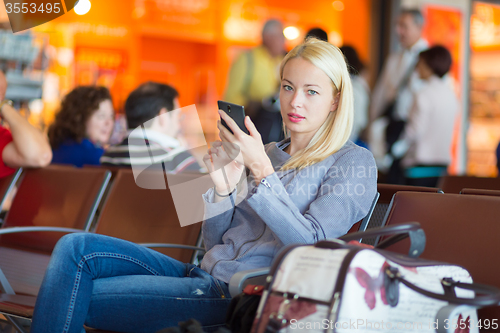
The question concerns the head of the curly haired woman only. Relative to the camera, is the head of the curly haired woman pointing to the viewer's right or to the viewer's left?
to the viewer's right

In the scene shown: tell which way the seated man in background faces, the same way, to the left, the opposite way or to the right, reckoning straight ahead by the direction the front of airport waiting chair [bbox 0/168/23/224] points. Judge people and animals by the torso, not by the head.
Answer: the opposite way

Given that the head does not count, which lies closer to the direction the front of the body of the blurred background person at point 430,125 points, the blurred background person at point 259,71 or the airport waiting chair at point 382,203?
the blurred background person

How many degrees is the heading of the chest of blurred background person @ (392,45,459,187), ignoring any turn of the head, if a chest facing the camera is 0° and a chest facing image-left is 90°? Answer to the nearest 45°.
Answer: approximately 135°

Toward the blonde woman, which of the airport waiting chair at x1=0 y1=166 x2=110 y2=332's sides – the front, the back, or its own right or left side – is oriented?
left

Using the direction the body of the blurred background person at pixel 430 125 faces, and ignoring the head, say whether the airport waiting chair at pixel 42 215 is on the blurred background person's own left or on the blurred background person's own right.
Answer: on the blurred background person's own left

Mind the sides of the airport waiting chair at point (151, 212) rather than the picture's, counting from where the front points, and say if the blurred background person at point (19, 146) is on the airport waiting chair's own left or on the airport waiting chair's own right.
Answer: on the airport waiting chair's own right

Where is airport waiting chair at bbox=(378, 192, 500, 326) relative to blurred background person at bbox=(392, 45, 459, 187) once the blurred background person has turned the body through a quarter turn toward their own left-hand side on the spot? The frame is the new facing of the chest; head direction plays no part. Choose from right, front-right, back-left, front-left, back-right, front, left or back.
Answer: front-left
